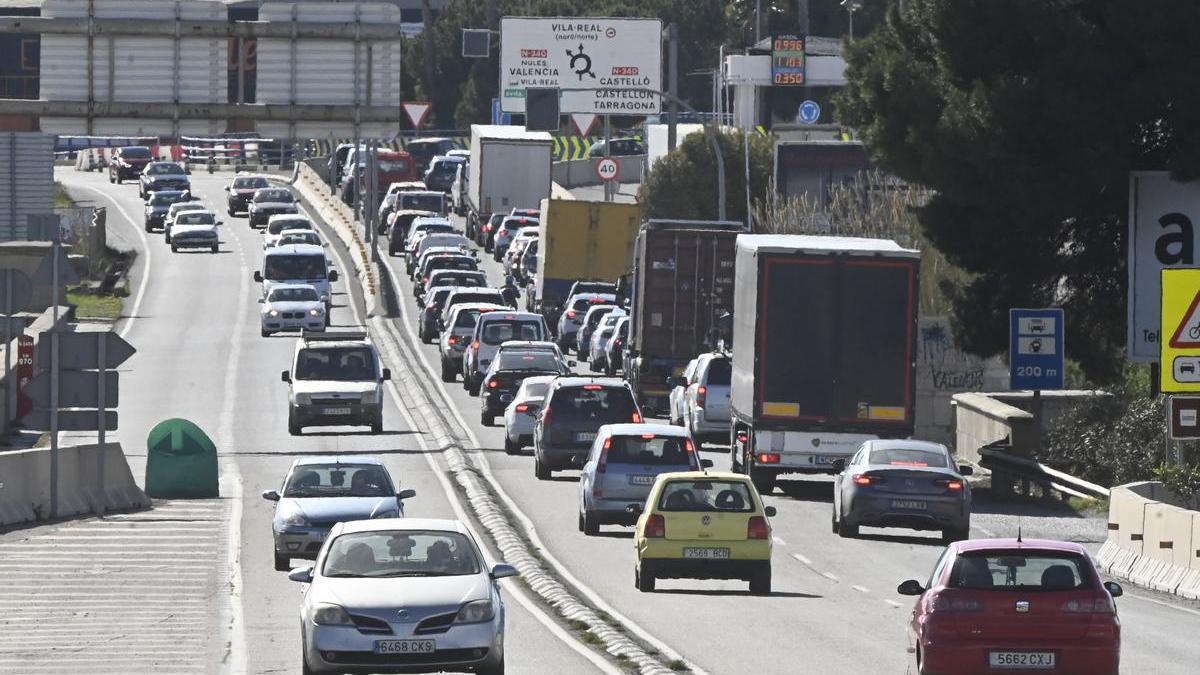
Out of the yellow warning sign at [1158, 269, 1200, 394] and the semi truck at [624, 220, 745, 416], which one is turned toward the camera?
the yellow warning sign

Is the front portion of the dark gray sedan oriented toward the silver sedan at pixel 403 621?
no

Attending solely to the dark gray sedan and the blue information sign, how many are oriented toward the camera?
1

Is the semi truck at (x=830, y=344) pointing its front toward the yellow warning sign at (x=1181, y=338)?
no

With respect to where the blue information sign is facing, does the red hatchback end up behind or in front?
in front

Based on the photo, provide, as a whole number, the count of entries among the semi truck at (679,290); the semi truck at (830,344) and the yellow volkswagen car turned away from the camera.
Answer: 3

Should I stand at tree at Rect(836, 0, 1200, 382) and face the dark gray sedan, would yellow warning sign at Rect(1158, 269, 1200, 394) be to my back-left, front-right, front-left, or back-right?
front-left

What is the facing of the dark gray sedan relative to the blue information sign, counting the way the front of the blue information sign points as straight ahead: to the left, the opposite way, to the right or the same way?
the opposite way

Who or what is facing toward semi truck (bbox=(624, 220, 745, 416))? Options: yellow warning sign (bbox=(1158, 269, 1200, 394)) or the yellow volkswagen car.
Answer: the yellow volkswagen car

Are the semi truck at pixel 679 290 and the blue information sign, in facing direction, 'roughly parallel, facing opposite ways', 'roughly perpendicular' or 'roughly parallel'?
roughly parallel, facing opposite ways

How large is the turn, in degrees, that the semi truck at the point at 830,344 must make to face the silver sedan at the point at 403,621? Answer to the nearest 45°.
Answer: approximately 180°

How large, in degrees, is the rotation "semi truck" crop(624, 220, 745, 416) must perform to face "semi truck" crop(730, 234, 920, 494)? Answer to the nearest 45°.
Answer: approximately 180°

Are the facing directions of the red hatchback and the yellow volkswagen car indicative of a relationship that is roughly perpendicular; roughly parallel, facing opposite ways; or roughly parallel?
roughly parallel

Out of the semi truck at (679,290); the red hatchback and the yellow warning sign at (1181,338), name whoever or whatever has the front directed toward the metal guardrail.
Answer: the red hatchback

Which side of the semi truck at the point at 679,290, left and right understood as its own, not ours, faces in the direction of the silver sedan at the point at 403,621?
back

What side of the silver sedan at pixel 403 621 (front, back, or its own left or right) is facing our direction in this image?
front

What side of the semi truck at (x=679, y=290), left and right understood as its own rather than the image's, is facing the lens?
back

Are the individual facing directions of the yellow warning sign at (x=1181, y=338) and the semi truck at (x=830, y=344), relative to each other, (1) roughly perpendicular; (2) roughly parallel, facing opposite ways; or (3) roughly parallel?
roughly parallel, facing opposite ways

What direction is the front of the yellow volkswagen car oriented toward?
away from the camera

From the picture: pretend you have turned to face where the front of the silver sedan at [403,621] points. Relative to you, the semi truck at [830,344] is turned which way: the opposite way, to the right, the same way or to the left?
the opposite way

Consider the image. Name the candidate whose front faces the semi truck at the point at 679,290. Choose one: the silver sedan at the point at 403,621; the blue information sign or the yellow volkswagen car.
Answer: the yellow volkswagen car
